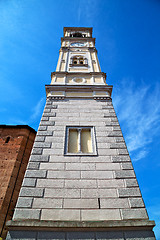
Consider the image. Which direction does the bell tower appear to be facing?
toward the camera

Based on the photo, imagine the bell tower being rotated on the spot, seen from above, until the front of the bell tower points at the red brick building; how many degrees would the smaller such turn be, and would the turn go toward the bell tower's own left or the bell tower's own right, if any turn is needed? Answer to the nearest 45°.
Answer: approximately 135° to the bell tower's own right
